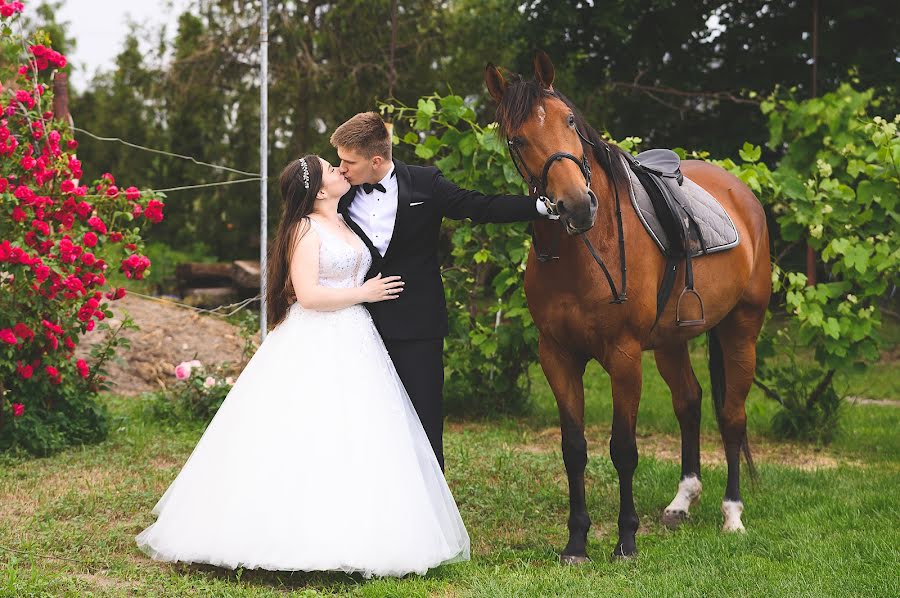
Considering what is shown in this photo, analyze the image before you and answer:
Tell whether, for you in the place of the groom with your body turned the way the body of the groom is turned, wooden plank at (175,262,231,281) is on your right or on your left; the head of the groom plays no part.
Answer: on your right

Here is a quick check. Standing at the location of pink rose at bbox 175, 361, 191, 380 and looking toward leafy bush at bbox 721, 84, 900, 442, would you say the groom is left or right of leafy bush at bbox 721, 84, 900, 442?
right

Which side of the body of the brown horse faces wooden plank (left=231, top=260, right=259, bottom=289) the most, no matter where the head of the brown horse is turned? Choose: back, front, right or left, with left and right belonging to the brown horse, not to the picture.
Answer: right

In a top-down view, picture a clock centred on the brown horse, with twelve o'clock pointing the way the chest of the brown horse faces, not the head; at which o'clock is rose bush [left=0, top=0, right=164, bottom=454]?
The rose bush is roughly at 2 o'clock from the brown horse.

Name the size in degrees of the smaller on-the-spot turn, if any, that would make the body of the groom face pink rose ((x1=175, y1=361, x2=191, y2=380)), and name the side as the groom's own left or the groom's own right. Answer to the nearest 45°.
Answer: approximately 90° to the groom's own right

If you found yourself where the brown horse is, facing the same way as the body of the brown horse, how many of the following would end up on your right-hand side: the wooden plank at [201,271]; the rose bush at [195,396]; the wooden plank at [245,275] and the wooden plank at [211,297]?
4

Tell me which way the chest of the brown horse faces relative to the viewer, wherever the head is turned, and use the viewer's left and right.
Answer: facing the viewer and to the left of the viewer

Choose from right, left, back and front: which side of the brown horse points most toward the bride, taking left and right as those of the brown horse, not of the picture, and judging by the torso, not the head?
front

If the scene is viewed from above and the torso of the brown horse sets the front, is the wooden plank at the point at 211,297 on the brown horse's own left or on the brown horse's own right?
on the brown horse's own right

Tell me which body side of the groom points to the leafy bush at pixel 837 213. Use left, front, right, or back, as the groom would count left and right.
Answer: back

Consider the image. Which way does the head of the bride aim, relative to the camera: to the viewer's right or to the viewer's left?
to the viewer's right

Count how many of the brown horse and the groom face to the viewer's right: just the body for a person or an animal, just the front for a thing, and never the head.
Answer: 0

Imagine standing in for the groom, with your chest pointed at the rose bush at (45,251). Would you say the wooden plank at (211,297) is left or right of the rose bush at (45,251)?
right

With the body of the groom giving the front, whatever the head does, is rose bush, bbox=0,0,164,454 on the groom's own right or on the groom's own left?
on the groom's own right
